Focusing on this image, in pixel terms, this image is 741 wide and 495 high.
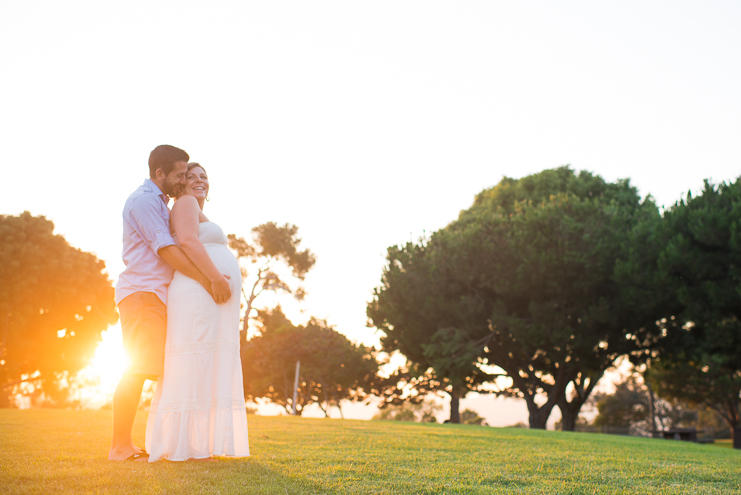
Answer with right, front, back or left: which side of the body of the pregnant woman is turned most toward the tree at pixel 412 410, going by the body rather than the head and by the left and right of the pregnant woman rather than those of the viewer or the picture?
left

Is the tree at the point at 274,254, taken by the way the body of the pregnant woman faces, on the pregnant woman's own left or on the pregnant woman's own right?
on the pregnant woman's own left

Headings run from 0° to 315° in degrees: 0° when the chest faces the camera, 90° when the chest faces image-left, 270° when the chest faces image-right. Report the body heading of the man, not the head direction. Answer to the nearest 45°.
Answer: approximately 270°

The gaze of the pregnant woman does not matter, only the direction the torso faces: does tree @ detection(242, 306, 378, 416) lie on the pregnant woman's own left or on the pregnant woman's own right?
on the pregnant woman's own left

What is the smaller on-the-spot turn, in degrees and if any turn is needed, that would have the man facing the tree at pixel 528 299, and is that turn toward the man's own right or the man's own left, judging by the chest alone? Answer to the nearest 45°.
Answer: approximately 45° to the man's own left

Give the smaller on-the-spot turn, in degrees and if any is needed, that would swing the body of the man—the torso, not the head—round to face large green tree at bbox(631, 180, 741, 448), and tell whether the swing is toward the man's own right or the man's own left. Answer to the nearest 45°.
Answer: approximately 45° to the man's own left
